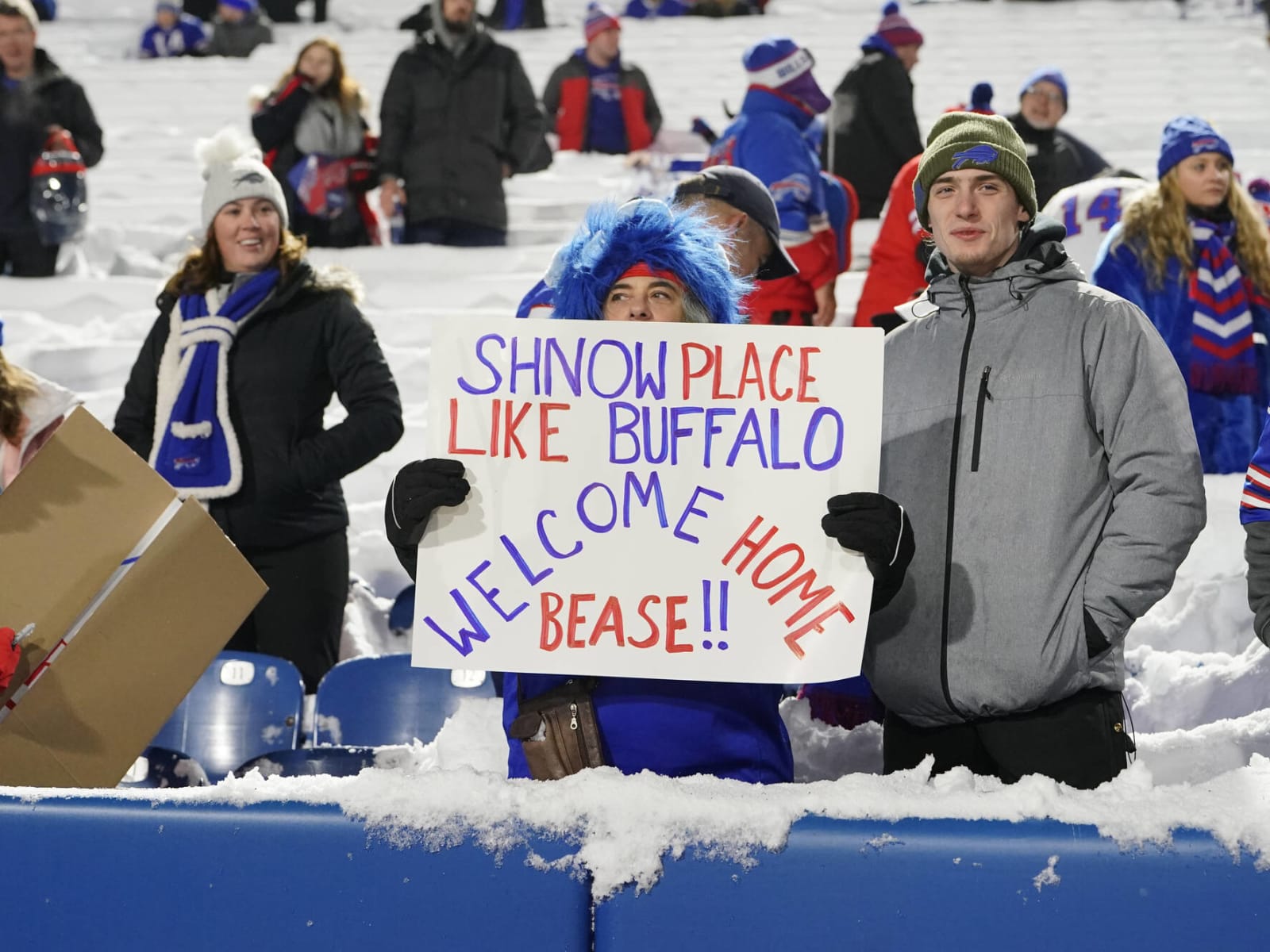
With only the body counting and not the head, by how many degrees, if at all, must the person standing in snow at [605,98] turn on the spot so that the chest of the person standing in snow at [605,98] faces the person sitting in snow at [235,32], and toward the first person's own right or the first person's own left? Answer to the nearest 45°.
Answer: approximately 135° to the first person's own right

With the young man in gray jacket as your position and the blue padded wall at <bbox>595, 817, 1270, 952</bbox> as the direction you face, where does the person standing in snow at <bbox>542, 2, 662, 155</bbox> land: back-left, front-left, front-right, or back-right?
back-right

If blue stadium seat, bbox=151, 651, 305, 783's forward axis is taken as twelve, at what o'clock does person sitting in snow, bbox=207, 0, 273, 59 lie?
The person sitting in snow is roughly at 6 o'clock from the blue stadium seat.

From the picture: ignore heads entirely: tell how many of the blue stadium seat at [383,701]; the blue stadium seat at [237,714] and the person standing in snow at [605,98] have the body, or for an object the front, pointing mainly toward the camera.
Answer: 3

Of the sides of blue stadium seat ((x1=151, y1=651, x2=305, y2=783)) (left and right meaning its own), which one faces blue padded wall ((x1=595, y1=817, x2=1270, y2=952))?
front

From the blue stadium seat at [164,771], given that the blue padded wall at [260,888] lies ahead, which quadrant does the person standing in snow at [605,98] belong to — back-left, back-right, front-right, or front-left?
back-left

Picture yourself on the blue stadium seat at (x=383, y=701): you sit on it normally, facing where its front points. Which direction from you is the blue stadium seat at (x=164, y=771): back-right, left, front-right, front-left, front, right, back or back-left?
front-right

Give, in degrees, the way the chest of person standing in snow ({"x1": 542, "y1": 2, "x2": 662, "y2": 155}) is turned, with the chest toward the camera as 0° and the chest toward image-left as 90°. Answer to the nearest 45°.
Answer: approximately 0°

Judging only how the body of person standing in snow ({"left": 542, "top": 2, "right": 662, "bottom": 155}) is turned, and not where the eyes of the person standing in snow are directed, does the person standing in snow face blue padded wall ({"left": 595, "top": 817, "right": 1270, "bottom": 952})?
yes

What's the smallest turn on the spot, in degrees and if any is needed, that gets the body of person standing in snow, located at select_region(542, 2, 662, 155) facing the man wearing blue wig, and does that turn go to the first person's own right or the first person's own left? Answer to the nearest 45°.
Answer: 0° — they already face them

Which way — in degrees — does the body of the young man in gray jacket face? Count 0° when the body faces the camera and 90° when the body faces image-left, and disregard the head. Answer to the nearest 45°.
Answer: approximately 45°
